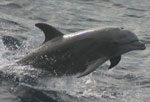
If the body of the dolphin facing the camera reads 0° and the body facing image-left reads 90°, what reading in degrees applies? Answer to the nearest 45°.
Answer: approximately 270°
